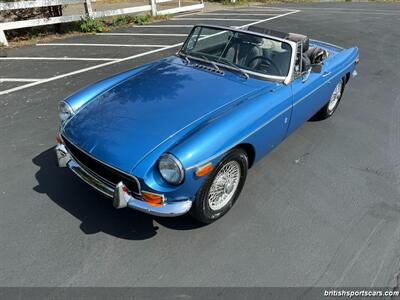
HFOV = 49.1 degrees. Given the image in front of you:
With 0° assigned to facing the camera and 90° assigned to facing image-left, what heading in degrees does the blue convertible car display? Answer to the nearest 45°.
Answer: approximately 45°

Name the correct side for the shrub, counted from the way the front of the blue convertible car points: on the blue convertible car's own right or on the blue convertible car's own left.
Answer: on the blue convertible car's own right
